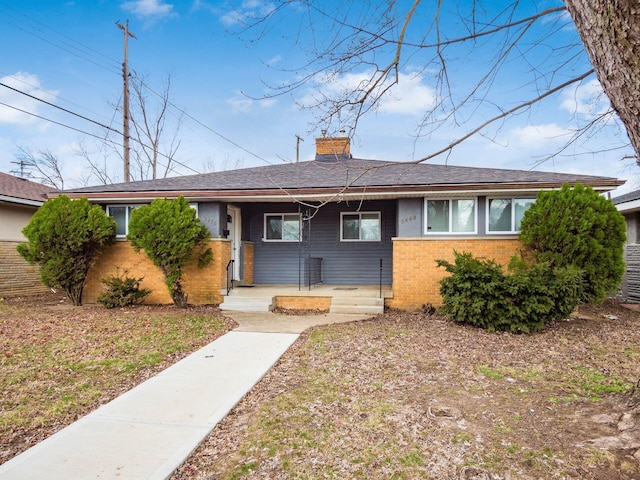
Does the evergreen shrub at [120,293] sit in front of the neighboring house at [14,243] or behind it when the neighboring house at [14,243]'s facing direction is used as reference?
in front

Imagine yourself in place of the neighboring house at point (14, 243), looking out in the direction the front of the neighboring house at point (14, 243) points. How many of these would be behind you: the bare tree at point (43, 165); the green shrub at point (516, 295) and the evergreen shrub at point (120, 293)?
1

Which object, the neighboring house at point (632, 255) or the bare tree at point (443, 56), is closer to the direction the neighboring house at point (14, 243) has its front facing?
the bare tree

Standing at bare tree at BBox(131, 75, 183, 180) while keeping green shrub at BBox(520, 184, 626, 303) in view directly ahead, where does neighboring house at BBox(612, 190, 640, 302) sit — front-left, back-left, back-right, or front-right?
front-left

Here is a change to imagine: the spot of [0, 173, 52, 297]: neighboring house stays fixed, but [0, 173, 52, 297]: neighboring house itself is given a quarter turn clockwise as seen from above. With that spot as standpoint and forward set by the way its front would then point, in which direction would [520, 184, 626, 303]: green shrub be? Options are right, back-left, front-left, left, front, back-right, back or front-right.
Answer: back-left

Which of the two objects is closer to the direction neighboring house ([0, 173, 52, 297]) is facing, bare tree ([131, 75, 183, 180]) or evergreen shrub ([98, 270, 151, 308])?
the evergreen shrub

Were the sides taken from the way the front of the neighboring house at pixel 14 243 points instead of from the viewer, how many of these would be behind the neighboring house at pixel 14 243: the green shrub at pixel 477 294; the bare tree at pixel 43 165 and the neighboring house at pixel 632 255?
1

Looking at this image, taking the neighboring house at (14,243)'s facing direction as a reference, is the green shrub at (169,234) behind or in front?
in front

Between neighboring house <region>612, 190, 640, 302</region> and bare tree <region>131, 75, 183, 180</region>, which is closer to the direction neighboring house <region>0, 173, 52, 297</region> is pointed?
the neighboring house

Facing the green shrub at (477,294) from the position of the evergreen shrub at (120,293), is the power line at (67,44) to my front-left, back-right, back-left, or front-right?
back-left

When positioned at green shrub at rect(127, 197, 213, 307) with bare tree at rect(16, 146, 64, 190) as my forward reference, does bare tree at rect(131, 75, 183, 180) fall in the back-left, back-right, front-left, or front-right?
front-right

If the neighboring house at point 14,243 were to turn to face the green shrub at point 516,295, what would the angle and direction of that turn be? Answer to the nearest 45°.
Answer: approximately 45° to its left

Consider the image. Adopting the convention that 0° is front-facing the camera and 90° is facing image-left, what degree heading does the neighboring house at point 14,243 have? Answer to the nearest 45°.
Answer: approximately 0°
